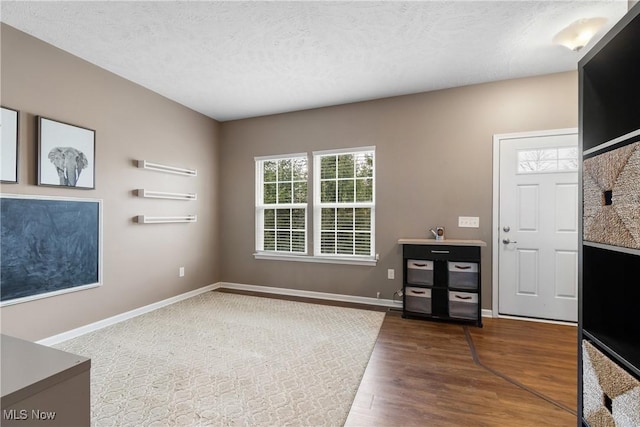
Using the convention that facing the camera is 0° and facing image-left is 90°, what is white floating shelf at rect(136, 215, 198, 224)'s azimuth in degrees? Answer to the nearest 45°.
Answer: approximately 315°

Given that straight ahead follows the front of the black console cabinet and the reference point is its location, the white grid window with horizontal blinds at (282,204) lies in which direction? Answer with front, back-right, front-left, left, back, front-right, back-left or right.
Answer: right

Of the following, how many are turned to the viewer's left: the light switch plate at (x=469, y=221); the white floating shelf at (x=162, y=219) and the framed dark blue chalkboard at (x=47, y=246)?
0

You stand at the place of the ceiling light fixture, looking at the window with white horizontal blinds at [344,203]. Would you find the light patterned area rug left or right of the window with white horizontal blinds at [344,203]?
left

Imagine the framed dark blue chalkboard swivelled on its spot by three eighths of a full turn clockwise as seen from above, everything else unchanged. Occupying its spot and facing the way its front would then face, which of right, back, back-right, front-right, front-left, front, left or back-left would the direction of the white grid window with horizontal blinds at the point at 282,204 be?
back

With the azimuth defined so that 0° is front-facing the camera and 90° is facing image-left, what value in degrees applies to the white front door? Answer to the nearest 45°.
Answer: approximately 0°

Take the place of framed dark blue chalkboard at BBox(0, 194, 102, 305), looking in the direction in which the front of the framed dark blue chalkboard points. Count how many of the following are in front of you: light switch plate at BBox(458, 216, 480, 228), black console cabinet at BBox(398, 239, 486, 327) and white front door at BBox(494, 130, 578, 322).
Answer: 3

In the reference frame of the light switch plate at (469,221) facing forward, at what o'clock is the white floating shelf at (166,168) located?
The white floating shelf is roughly at 2 o'clock from the light switch plate.

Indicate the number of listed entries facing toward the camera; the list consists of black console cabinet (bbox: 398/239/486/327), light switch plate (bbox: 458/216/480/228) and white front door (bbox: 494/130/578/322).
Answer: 3

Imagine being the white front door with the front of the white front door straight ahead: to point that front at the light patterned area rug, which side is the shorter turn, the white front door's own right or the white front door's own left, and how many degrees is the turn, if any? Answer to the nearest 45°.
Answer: approximately 45° to the white front door's own right
